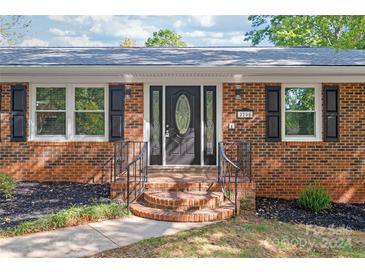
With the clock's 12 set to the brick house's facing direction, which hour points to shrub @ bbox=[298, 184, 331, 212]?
The shrub is roughly at 10 o'clock from the brick house.

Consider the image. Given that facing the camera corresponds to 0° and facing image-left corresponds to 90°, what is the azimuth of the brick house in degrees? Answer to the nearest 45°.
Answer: approximately 0°
